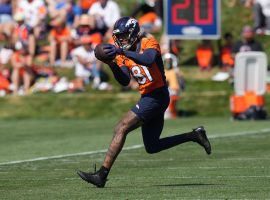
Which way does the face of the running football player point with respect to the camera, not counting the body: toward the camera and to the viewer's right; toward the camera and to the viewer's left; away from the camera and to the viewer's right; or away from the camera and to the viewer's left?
toward the camera and to the viewer's left

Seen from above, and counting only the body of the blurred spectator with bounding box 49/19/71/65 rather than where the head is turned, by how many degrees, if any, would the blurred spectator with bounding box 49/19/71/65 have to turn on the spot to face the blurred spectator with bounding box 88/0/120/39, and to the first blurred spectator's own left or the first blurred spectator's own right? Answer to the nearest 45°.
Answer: approximately 90° to the first blurred spectator's own left

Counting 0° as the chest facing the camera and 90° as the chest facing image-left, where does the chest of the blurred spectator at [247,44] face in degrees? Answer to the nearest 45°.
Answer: approximately 0°

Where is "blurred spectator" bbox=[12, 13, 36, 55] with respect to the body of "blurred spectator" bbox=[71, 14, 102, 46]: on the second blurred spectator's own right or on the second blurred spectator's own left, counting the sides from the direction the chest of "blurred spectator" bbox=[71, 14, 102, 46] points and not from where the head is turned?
on the second blurred spectator's own right

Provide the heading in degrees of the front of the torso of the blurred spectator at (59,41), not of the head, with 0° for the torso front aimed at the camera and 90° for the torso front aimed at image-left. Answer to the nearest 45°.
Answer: approximately 0°

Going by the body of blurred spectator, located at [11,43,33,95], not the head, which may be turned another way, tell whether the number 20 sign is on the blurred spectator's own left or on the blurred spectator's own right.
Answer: on the blurred spectator's own left

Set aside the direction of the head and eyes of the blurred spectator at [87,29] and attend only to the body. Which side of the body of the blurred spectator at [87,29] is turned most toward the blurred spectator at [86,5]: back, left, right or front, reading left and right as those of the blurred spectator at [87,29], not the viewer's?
back
